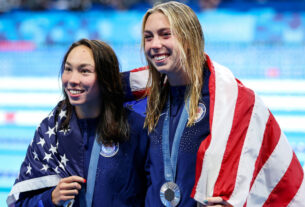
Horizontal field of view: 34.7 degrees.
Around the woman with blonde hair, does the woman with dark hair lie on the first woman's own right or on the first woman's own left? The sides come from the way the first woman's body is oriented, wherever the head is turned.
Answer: on the first woman's own right

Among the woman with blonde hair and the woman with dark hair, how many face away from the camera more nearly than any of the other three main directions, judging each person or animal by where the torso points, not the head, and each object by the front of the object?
0

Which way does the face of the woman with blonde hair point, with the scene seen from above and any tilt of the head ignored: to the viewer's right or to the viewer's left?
to the viewer's left

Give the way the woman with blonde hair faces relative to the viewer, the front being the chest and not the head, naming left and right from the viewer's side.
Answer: facing the viewer and to the left of the viewer

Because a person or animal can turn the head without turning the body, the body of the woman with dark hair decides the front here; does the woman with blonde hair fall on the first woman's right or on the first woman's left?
on the first woman's left

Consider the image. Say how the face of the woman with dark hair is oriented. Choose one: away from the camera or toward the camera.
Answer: toward the camera

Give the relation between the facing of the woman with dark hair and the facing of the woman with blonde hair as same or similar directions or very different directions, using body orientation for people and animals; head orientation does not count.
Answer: same or similar directions

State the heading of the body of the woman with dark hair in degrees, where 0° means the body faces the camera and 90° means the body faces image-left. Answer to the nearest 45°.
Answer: approximately 45°
